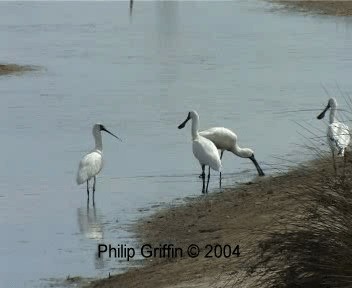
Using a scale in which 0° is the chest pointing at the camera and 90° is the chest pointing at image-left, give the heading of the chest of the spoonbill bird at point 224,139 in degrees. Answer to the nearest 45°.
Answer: approximately 270°
